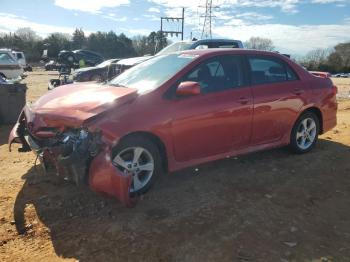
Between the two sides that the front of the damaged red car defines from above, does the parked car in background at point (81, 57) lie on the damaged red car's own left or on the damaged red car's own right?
on the damaged red car's own right

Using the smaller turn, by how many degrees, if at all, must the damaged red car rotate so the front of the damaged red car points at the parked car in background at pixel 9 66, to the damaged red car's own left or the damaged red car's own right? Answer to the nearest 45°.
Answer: approximately 90° to the damaged red car's own right
